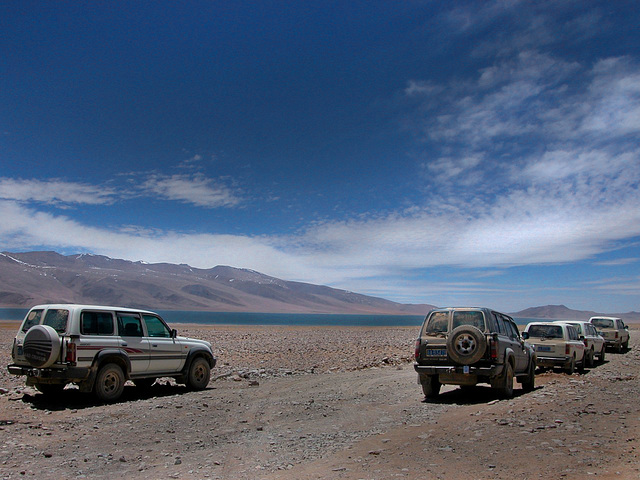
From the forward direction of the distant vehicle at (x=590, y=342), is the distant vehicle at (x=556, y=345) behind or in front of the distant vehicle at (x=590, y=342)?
behind

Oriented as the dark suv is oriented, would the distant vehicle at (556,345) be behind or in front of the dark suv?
in front

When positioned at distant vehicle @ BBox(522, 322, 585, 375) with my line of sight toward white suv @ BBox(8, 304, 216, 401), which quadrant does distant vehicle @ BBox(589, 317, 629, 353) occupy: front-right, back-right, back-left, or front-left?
back-right

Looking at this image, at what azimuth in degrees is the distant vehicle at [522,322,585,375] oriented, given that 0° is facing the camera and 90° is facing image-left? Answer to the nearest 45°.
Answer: approximately 225°

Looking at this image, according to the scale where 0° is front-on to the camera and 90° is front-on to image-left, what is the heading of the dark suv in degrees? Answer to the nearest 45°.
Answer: approximately 225°

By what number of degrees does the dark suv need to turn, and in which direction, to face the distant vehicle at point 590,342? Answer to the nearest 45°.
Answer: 0° — it already faces it

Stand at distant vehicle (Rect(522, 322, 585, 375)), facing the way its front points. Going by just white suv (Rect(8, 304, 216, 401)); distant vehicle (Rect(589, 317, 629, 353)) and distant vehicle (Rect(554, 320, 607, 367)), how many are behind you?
1

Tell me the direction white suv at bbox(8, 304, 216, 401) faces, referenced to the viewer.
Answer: facing away from the viewer and to the right of the viewer

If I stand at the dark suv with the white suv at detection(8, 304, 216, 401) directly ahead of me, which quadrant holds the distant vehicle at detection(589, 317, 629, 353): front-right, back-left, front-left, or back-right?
back-right

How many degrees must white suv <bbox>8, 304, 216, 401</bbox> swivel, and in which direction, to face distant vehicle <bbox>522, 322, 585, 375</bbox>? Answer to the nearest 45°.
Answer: approximately 45° to its right

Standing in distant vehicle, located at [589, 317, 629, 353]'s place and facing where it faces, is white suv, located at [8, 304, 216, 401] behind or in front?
behind

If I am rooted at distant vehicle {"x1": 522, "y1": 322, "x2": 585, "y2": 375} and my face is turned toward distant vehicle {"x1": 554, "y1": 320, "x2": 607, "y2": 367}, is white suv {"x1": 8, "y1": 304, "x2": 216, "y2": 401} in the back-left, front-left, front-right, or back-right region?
back-left
